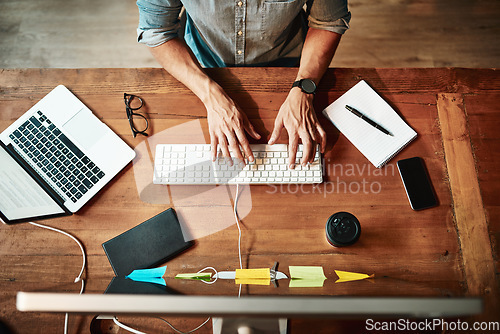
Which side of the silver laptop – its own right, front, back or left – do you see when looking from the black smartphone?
right

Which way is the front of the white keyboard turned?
away from the camera

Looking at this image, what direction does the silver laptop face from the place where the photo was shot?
facing away from the viewer and to the right of the viewer

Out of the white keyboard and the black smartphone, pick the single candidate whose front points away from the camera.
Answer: the white keyboard
